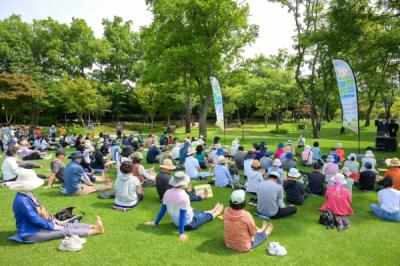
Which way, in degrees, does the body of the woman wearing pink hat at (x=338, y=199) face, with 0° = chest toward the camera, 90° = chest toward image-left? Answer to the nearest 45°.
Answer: approximately 180°

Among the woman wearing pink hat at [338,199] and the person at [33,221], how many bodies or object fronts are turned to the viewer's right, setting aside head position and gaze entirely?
1

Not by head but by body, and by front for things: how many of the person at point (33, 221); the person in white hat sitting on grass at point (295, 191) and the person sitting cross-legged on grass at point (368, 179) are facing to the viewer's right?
1

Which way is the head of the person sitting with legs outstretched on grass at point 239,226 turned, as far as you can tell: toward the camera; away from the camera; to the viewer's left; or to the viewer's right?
away from the camera

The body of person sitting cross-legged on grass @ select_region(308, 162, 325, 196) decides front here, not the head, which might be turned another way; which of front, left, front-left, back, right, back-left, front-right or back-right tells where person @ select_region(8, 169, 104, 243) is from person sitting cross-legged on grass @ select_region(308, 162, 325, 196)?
back-left

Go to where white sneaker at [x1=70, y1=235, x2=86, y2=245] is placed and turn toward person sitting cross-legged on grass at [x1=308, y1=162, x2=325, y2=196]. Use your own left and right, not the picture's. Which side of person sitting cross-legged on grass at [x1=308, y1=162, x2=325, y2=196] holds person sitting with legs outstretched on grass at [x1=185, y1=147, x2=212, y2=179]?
left

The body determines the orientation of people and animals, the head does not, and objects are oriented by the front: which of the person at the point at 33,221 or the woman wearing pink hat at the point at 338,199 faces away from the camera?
the woman wearing pink hat

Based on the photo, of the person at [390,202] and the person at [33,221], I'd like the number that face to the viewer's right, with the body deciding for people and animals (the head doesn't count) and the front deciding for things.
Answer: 1

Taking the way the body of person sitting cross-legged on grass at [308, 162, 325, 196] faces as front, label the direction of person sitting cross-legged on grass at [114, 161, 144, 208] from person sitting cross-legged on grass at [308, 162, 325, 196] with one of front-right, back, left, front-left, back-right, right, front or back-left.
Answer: back-left

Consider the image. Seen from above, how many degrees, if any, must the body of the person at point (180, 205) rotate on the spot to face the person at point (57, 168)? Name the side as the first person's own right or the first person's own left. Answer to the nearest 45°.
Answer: approximately 90° to the first person's own left

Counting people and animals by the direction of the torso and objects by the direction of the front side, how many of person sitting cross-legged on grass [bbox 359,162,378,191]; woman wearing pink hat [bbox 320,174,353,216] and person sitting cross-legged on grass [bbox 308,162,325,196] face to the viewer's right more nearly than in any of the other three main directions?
0

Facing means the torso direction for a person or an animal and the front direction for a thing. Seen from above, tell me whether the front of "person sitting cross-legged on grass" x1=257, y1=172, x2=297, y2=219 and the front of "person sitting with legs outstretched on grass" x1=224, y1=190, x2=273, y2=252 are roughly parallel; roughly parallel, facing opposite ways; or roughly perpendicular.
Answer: roughly parallel

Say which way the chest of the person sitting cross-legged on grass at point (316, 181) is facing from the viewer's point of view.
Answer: away from the camera

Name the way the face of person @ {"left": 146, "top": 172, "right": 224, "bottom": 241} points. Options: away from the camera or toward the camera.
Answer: away from the camera

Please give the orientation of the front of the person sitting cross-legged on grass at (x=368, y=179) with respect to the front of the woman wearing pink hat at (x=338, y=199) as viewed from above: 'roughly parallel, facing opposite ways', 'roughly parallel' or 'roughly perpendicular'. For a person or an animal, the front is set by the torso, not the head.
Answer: roughly parallel

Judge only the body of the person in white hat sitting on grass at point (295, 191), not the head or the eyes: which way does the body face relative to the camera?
away from the camera

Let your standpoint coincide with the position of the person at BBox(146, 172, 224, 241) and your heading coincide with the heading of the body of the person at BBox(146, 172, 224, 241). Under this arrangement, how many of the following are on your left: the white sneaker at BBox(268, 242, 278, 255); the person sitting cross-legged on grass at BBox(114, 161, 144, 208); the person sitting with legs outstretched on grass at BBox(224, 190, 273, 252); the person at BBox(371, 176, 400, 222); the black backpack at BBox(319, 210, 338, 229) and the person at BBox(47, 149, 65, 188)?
2

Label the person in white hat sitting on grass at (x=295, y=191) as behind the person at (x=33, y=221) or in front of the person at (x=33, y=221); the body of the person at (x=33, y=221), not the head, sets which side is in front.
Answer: in front
